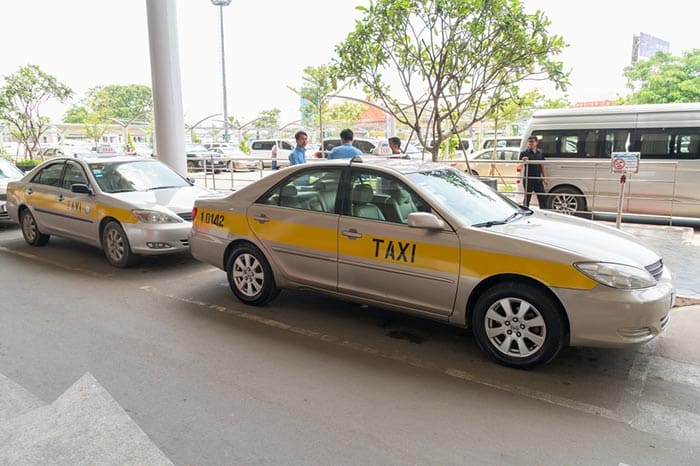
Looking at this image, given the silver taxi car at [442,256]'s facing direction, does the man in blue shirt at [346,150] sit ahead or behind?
behind

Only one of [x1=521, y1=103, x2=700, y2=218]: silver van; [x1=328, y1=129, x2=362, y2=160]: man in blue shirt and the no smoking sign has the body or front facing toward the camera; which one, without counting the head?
the no smoking sign

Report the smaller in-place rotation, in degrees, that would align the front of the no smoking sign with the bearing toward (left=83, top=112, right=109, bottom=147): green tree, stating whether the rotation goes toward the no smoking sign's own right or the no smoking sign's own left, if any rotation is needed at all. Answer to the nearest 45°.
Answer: approximately 135° to the no smoking sign's own right

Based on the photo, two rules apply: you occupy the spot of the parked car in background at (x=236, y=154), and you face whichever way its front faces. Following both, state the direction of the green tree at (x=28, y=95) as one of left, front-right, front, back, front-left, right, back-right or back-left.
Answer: right

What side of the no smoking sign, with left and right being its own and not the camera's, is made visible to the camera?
front

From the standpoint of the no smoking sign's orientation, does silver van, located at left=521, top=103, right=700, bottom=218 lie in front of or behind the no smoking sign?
behind

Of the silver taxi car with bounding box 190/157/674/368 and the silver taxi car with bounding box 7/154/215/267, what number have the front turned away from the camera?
0

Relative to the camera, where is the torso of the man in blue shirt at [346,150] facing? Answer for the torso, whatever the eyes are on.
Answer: away from the camera

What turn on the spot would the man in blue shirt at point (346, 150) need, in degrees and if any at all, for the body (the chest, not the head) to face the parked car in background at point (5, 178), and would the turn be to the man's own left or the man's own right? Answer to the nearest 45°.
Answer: approximately 45° to the man's own left

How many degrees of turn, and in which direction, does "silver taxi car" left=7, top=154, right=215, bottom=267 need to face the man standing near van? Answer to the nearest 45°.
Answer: approximately 45° to its left

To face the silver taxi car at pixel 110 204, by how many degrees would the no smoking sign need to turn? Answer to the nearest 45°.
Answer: approximately 90° to its right
